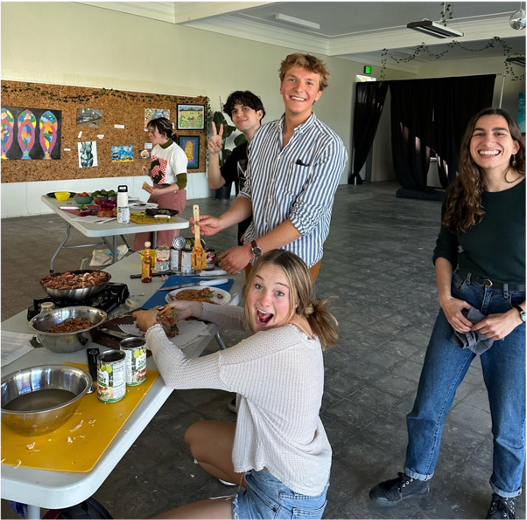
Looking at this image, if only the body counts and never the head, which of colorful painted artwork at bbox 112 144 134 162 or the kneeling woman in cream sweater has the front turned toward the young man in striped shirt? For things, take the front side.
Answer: the colorful painted artwork

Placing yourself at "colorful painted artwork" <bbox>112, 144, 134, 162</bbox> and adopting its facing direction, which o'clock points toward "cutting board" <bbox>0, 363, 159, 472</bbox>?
The cutting board is roughly at 12 o'clock from the colorful painted artwork.

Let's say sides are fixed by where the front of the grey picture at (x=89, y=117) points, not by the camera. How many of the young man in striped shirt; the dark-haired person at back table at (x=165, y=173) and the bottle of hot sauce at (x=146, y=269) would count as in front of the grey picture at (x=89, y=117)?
3

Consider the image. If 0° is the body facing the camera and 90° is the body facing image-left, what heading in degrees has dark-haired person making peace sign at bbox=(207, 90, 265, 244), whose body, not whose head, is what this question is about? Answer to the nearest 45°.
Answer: approximately 45°

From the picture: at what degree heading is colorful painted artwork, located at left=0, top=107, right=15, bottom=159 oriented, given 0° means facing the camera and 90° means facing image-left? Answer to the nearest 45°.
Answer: approximately 0°

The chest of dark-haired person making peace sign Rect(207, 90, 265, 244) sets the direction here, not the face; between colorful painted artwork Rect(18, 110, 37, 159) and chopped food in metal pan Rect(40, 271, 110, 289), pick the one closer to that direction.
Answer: the chopped food in metal pan

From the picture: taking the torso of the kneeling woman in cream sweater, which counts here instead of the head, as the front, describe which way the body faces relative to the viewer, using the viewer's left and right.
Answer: facing to the left of the viewer

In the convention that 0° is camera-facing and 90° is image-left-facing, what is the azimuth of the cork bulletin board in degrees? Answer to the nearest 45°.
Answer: approximately 315°
